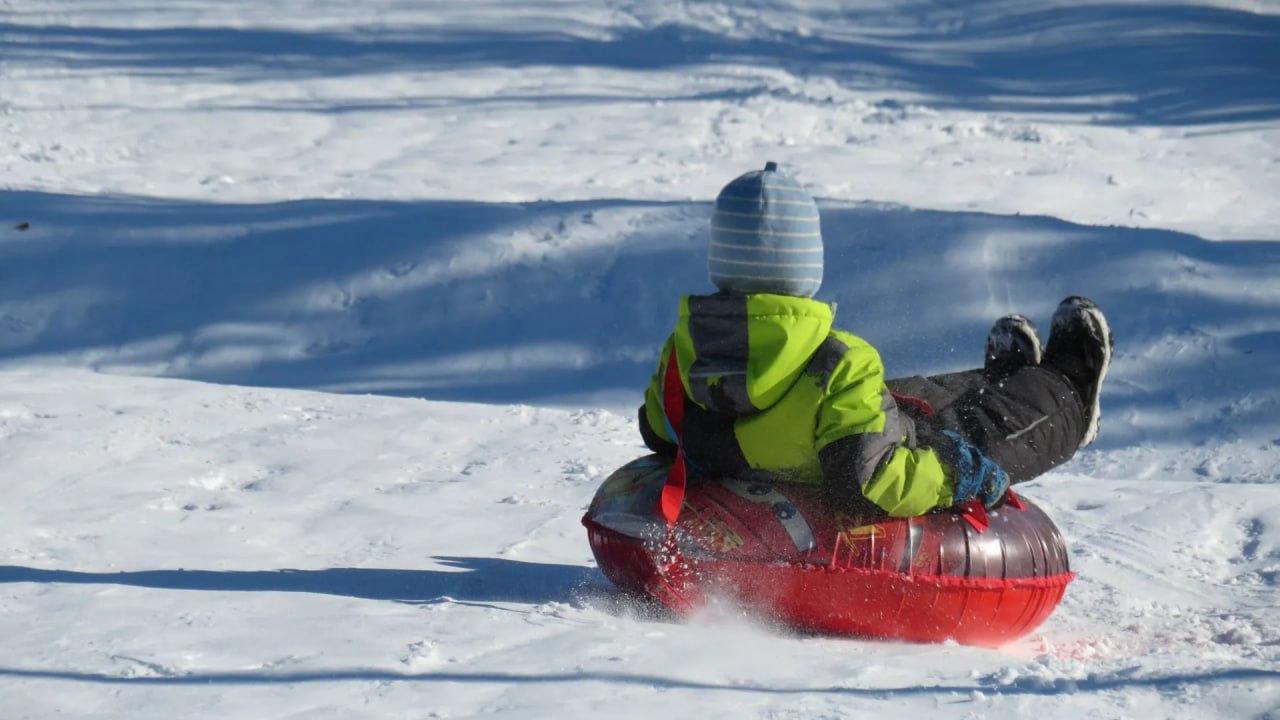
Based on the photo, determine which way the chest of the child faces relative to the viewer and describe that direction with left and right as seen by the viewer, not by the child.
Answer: facing away from the viewer and to the right of the viewer
